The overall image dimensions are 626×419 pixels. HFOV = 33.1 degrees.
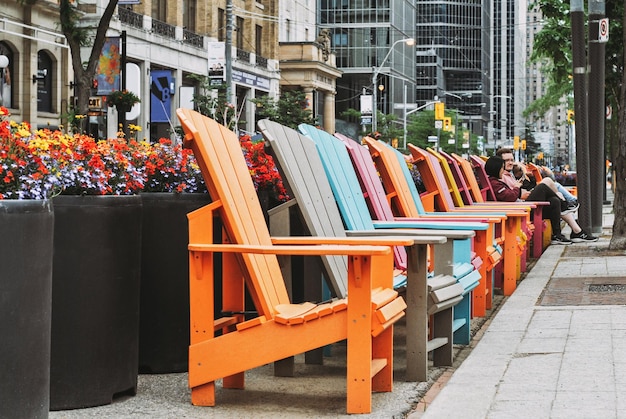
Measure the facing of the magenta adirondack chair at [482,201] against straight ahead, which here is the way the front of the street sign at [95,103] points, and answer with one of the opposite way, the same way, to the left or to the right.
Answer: to the left

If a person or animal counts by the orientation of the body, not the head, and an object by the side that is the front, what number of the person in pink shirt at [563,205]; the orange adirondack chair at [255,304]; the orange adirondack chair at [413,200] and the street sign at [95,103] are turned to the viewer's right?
3

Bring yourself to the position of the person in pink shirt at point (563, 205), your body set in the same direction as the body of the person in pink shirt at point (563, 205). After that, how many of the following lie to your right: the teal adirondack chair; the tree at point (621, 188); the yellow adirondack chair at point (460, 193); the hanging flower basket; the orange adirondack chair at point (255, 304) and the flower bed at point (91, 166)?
5

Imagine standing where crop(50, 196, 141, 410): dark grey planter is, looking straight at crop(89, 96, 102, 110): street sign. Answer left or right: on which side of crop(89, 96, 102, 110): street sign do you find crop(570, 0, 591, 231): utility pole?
right

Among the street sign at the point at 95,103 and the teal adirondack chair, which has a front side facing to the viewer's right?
the teal adirondack chair

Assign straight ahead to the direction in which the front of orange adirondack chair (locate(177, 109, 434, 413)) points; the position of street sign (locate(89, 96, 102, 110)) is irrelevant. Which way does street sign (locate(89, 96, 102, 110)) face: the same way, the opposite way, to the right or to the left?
to the right

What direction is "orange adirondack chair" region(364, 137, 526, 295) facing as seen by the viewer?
to the viewer's right

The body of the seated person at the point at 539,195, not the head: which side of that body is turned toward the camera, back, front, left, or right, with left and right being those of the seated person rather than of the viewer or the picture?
right

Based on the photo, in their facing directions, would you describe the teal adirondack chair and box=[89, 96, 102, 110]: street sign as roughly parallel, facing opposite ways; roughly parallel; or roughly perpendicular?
roughly perpendicular

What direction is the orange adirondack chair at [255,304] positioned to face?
to the viewer's right
